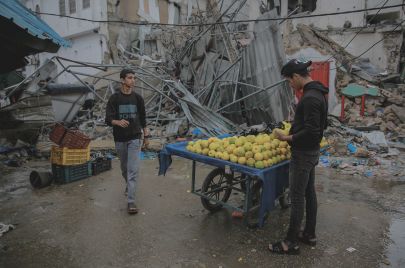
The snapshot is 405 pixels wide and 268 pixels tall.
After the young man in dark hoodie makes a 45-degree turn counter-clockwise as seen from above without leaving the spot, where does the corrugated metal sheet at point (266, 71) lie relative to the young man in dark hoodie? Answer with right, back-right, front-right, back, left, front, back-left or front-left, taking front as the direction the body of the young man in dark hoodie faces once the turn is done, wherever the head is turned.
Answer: back-right

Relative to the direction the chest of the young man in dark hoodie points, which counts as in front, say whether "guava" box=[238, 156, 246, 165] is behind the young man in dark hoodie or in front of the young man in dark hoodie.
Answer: in front

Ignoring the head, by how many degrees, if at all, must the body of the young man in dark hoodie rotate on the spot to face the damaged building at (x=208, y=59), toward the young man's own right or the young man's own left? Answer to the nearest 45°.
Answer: approximately 90° to the young man's own right

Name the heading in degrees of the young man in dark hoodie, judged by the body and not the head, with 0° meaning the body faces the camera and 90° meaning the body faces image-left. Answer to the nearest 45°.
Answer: approximately 90°

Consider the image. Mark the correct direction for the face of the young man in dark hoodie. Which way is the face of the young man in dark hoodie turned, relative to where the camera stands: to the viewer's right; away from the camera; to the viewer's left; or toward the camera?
to the viewer's left

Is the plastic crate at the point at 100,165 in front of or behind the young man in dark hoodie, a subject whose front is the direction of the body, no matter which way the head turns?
in front

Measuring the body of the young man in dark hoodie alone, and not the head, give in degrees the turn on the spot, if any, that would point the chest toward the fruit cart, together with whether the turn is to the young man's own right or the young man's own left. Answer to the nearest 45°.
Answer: approximately 45° to the young man's own right
